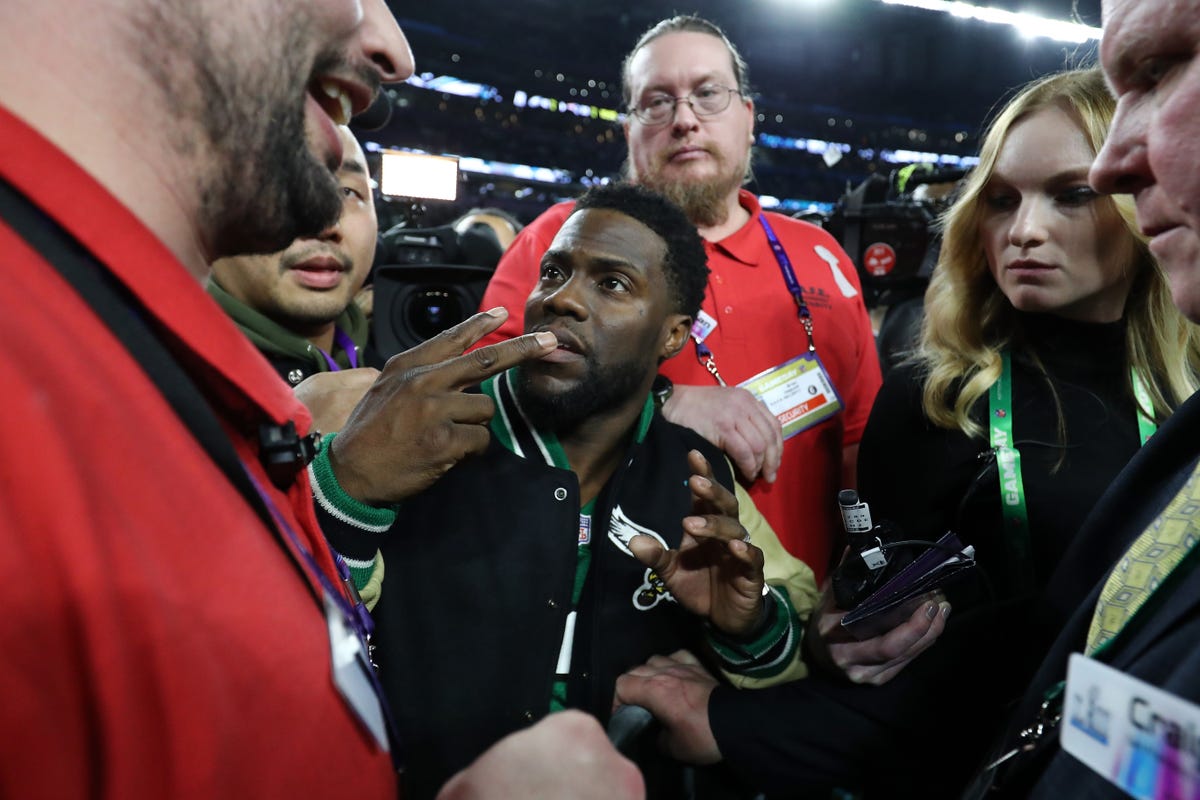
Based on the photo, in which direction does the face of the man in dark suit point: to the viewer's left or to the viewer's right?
to the viewer's left

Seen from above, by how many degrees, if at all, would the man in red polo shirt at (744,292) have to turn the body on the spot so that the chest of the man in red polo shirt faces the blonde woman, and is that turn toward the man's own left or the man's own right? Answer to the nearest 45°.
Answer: approximately 45° to the man's own left

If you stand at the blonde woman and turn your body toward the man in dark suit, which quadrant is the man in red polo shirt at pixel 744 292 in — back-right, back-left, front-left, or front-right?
back-right

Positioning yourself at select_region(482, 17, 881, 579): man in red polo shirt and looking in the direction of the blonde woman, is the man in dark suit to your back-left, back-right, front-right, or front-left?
front-right

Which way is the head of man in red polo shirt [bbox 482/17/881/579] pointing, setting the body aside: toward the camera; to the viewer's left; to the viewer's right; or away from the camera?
toward the camera

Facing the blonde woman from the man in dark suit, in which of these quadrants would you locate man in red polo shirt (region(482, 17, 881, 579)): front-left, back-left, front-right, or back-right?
front-left

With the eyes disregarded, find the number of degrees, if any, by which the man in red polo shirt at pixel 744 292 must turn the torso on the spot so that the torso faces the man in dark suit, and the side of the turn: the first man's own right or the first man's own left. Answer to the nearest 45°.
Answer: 0° — they already face them

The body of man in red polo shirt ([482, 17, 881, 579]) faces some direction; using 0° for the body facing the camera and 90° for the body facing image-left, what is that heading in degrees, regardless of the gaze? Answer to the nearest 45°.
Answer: approximately 0°

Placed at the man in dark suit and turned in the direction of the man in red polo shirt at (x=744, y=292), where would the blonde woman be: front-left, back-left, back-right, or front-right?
front-right

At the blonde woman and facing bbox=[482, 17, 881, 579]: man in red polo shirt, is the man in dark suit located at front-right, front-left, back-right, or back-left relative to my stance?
back-left

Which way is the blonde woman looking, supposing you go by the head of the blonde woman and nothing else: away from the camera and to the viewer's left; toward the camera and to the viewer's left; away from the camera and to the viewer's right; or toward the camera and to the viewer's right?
toward the camera and to the viewer's left
